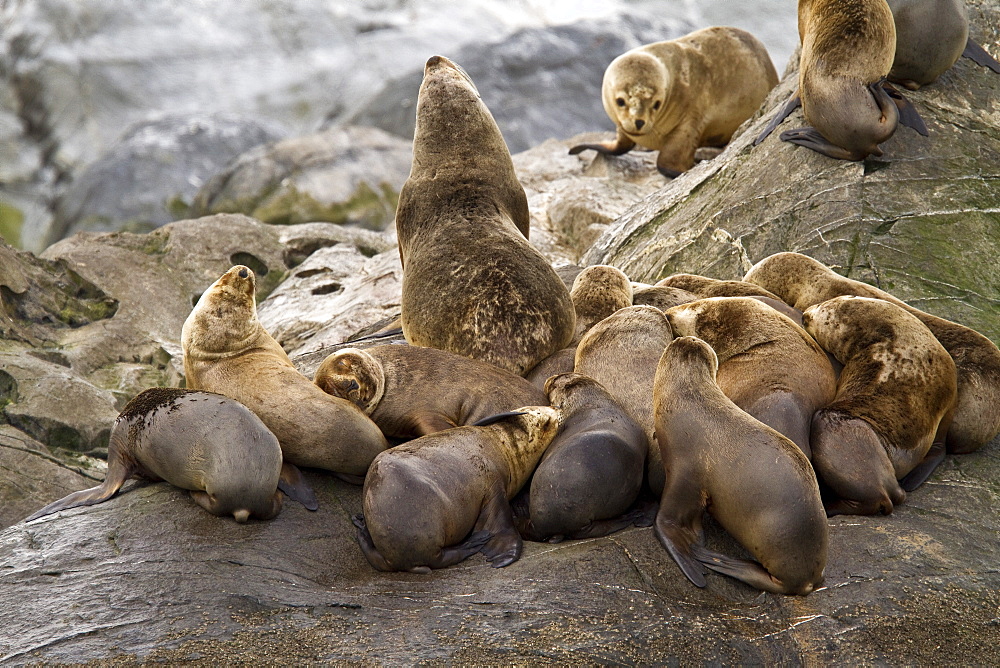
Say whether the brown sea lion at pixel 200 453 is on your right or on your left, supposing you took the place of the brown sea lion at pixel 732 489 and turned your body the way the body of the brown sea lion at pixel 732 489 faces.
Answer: on your left

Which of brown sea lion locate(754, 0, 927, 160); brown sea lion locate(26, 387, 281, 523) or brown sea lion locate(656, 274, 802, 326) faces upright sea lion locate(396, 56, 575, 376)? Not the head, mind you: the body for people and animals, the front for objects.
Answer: brown sea lion locate(656, 274, 802, 326)

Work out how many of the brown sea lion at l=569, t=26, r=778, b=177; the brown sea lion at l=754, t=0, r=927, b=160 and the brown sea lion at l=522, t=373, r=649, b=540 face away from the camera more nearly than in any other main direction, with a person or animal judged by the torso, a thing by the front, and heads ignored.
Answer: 2

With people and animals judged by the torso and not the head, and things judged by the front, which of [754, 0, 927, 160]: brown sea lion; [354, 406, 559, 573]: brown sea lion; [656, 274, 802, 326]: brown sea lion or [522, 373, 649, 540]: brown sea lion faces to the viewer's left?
[656, 274, 802, 326]: brown sea lion

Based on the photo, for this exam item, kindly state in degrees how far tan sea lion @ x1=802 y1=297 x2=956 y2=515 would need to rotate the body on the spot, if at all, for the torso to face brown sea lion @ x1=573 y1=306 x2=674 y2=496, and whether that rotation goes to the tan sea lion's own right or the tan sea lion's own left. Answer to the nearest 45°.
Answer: approximately 45° to the tan sea lion's own left

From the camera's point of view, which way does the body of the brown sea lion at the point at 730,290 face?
to the viewer's left

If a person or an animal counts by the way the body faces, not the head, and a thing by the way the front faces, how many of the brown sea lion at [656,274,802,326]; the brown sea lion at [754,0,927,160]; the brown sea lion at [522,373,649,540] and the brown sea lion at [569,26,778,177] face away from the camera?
2

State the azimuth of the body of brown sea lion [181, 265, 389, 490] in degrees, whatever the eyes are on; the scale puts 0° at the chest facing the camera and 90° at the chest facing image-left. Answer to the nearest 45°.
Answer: approximately 135°

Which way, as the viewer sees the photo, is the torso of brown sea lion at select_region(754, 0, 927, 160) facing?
away from the camera

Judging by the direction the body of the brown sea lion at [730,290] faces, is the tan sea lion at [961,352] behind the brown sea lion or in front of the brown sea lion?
behind

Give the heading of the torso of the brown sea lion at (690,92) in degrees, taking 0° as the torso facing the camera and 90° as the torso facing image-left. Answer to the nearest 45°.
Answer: approximately 45°

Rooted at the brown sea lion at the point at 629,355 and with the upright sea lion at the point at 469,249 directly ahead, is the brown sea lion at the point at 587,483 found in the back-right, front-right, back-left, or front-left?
back-left

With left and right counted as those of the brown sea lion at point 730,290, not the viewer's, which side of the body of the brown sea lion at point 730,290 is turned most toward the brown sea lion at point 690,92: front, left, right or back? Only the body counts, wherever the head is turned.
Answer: right

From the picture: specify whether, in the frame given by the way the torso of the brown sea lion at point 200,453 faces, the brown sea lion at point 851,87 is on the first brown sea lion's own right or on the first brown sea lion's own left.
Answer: on the first brown sea lion's own right

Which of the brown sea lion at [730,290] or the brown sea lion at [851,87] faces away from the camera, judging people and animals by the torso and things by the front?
the brown sea lion at [851,87]
